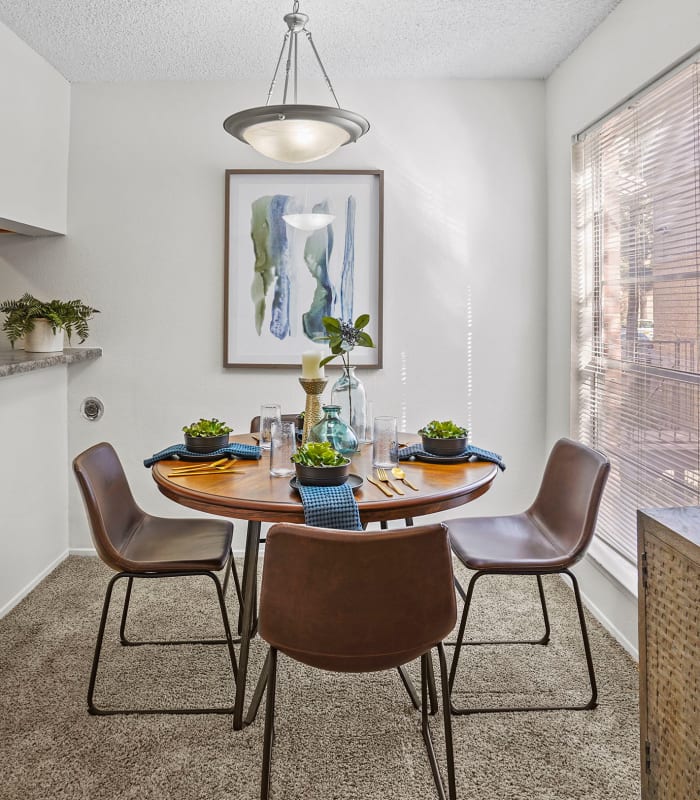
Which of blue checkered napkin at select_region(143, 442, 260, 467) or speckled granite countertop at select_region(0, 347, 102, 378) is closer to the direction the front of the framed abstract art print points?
the blue checkered napkin

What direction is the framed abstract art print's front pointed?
toward the camera

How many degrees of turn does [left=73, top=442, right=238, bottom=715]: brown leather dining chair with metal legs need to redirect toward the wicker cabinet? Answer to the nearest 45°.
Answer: approximately 45° to its right

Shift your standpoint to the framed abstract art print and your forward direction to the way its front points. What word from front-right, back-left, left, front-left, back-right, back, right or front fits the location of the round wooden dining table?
front

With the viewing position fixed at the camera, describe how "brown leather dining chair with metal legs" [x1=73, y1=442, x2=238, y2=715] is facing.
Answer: facing to the right of the viewer

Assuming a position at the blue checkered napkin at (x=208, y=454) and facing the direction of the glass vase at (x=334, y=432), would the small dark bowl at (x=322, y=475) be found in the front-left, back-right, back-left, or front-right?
front-right

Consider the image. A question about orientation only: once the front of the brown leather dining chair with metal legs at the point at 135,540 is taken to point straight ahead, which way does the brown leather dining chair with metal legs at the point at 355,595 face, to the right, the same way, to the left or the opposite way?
to the left

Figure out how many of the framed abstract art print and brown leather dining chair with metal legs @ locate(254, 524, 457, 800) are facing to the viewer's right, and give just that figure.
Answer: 0

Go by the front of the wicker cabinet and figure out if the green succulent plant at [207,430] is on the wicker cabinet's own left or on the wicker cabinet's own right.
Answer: on the wicker cabinet's own right

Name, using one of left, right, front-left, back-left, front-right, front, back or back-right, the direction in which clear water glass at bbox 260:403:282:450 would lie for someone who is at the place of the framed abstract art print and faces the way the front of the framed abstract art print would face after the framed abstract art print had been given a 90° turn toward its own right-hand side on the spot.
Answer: left

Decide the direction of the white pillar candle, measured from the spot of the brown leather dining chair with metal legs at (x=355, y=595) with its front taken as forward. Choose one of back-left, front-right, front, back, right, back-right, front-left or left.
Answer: front

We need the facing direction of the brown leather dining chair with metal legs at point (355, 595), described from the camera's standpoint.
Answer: facing away from the viewer

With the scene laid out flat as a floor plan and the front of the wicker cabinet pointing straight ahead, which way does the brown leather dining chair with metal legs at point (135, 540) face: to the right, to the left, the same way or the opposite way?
the opposite way

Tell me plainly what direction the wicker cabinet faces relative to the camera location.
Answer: facing the viewer and to the left of the viewer
